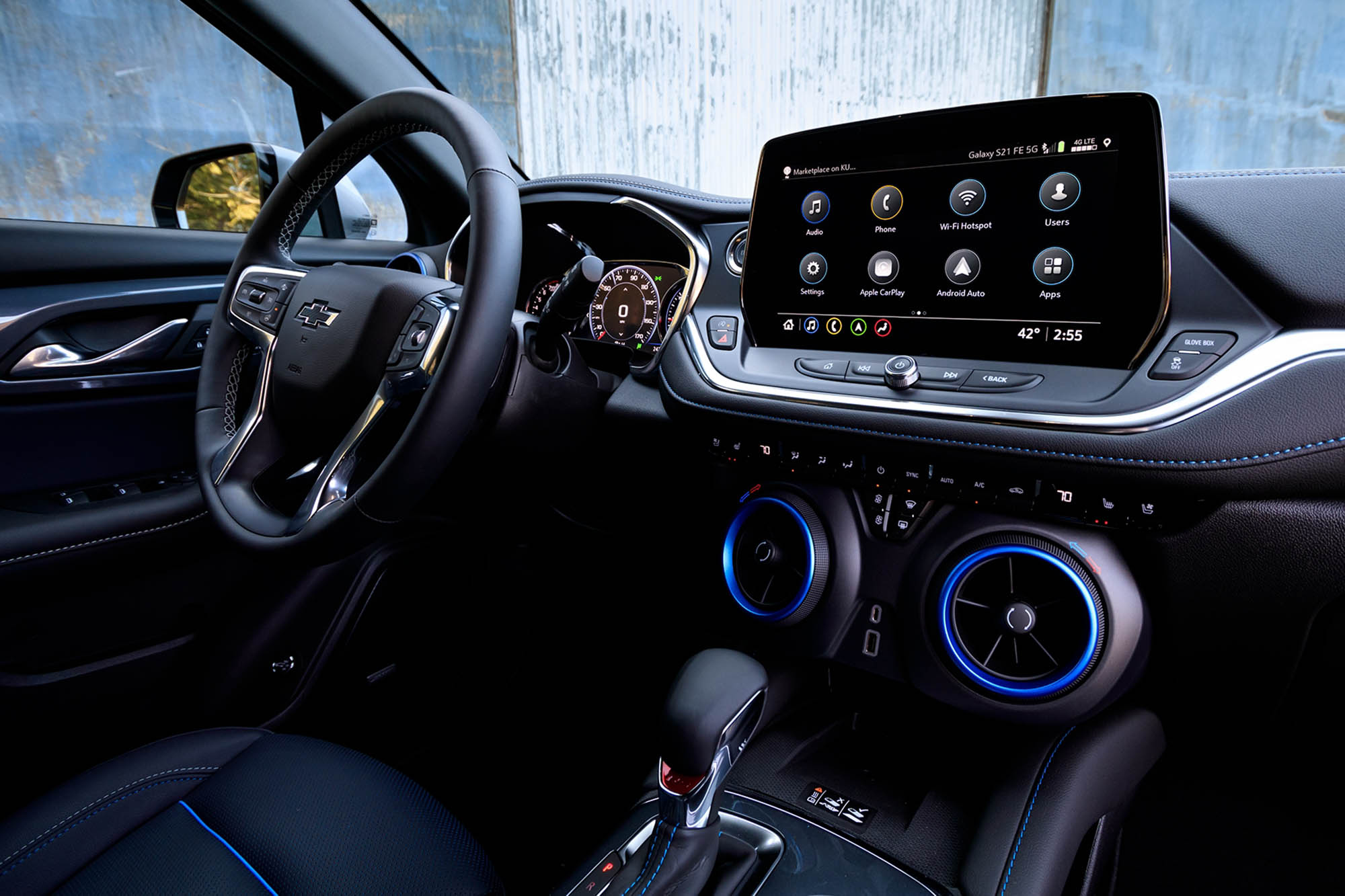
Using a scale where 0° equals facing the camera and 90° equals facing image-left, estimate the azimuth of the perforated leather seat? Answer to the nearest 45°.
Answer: approximately 225°
